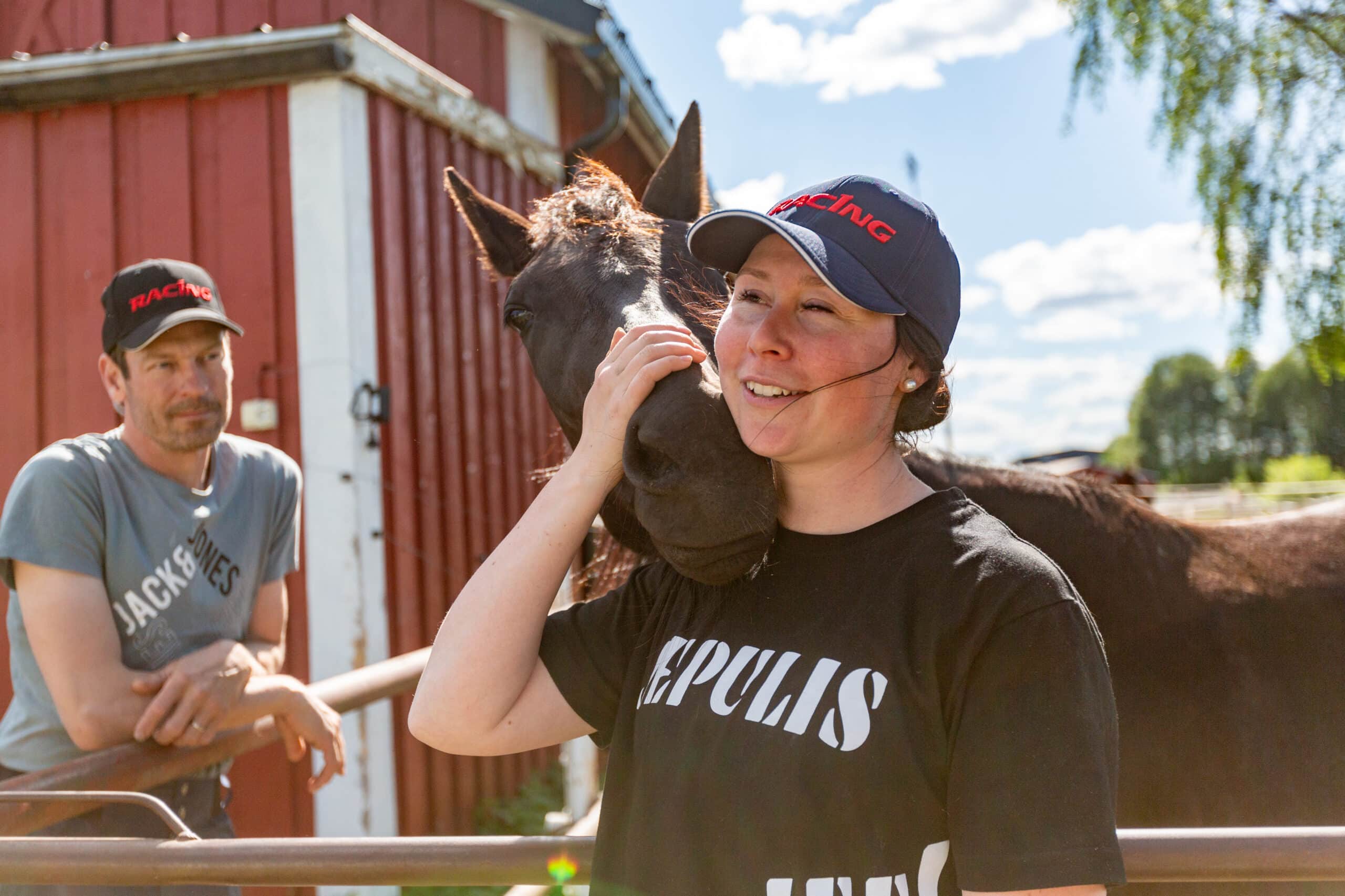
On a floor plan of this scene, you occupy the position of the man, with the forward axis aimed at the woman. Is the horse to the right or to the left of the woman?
left

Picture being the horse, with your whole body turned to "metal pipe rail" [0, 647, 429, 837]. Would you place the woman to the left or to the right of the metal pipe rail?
left

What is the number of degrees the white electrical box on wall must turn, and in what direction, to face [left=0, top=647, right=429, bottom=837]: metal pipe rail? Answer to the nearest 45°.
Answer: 0° — it already faces it

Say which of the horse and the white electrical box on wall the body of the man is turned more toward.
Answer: the horse

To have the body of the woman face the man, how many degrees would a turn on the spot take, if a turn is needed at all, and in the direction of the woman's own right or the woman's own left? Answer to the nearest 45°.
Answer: approximately 90° to the woman's own right

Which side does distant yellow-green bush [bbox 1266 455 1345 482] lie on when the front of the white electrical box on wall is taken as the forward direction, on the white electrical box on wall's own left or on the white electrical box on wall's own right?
on the white electrical box on wall's own left

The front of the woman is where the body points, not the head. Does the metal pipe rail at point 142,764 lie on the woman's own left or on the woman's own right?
on the woman's own right

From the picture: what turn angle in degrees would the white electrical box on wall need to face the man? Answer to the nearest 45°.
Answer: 0° — it already faces them

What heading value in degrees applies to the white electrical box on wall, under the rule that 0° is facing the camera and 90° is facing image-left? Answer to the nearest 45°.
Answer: approximately 0°

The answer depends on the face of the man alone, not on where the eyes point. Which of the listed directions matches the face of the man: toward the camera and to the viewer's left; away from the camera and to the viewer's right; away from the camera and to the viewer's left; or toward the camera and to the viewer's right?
toward the camera and to the viewer's right
